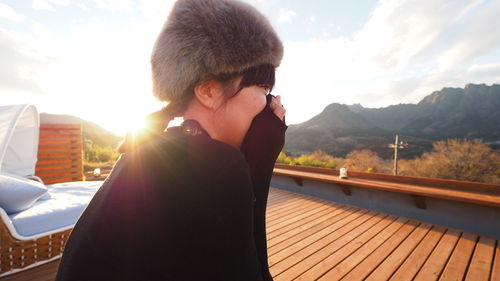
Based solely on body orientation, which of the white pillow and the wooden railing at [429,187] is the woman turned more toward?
the wooden railing

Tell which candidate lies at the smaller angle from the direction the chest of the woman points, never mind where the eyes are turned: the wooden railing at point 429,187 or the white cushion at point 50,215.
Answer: the wooden railing

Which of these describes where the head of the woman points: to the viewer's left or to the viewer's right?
to the viewer's right

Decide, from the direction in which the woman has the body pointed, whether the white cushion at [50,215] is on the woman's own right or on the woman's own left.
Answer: on the woman's own left

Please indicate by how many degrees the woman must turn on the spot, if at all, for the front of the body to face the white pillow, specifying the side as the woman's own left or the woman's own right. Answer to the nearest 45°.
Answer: approximately 135° to the woman's own left

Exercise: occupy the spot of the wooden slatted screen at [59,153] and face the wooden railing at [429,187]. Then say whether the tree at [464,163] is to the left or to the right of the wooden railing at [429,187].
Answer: left

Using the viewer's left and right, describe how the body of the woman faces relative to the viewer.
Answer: facing to the right of the viewer
